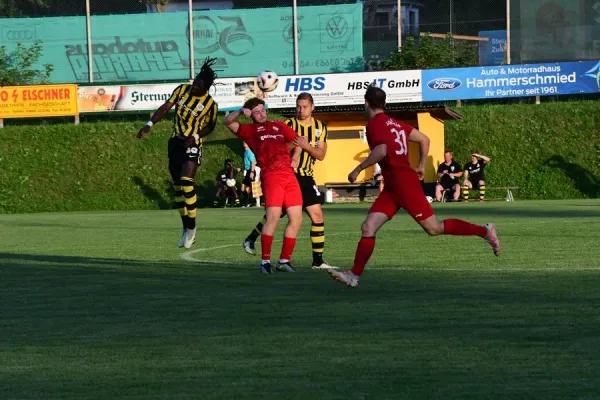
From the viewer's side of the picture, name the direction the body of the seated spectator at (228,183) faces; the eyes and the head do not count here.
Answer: toward the camera

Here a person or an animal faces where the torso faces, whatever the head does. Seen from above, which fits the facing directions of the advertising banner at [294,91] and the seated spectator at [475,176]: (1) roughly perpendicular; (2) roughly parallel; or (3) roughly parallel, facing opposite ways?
roughly parallel

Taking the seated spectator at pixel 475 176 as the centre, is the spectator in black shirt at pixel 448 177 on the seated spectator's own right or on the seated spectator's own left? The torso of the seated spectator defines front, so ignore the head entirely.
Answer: on the seated spectator's own right

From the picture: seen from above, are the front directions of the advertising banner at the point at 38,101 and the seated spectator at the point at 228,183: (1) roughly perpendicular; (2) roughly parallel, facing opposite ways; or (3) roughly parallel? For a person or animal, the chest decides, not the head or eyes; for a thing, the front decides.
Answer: roughly parallel

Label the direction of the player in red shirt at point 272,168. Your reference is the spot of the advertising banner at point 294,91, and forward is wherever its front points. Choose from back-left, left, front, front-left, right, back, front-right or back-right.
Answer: front

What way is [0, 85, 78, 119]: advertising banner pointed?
toward the camera

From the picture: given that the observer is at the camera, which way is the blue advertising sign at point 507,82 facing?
facing the viewer

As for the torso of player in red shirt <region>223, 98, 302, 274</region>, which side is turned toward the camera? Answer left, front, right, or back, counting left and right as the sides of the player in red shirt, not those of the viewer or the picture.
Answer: front

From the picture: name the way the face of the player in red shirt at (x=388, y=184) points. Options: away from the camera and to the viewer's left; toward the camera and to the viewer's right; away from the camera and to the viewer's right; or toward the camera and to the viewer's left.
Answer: away from the camera and to the viewer's left

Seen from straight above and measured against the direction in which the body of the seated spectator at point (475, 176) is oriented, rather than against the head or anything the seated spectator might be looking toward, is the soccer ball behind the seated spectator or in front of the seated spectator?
in front

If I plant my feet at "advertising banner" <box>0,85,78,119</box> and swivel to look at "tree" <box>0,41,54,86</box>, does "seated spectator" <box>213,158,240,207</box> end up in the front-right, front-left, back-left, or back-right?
back-right

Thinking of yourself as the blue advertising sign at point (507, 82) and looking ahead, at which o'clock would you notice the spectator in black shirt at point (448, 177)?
The spectator in black shirt is roughly at 1 o'clock from the blue advertising sign.

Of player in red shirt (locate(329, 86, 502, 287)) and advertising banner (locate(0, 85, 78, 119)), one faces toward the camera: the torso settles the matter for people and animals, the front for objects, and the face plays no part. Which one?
the advertising banner
